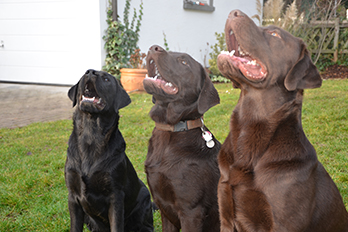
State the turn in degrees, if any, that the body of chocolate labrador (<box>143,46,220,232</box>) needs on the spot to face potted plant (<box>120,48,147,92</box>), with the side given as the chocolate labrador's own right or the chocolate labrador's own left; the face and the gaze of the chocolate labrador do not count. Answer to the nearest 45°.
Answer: approximately 135° to the chocolate labrador's own right

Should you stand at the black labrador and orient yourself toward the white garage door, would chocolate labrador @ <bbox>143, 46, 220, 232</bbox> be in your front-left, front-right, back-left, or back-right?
back-right

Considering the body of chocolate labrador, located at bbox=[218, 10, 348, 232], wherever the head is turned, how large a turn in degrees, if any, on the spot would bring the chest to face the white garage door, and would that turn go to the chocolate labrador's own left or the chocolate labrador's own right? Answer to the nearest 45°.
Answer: approximately 90° to the chocolate labrador's own right

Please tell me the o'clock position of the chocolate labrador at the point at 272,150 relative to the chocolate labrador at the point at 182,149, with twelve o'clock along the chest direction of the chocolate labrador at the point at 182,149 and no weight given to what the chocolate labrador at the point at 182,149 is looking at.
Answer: the chocolate labrador at the point at 272,150 is roughly at 9 o'clock from the chocolate labrador at the point at 182,149.

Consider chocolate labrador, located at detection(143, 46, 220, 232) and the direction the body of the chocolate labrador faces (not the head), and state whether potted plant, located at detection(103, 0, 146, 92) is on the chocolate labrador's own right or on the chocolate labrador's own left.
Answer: on the chocolate labrador's own right

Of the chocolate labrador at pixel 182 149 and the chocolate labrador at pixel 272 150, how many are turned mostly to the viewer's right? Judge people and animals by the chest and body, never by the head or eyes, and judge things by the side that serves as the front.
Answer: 0

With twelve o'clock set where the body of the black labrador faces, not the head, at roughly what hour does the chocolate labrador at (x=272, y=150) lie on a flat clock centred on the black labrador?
The chocolate labrador is roughly at 9 o'clock from the black labrador.
